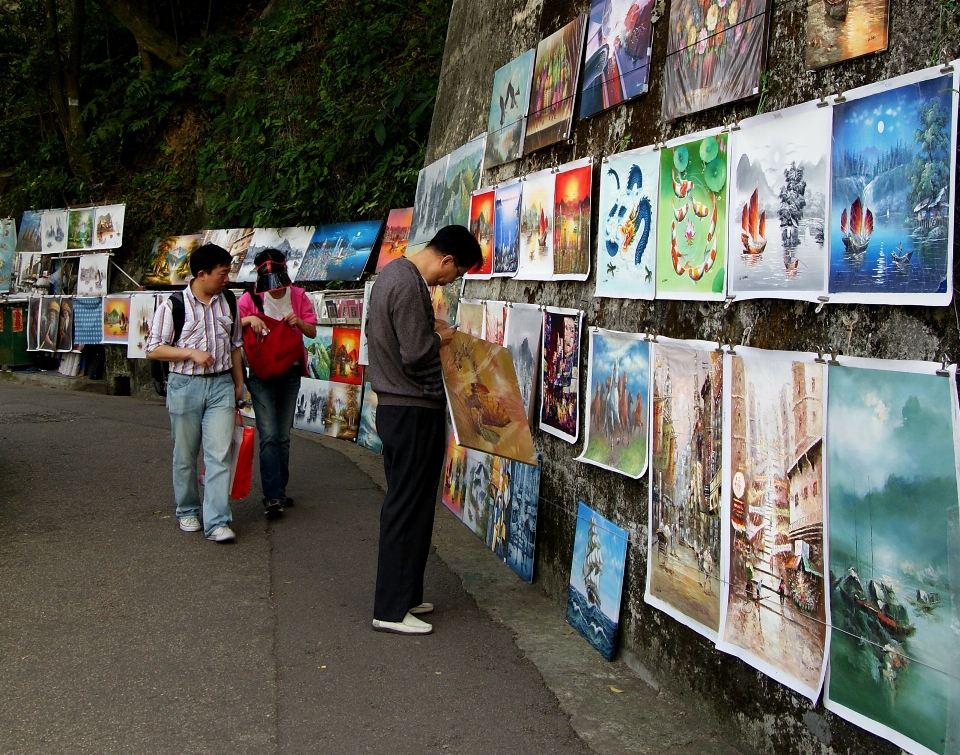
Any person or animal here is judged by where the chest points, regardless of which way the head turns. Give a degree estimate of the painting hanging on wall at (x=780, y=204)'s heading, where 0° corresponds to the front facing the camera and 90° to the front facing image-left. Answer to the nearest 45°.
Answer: approximately 45°

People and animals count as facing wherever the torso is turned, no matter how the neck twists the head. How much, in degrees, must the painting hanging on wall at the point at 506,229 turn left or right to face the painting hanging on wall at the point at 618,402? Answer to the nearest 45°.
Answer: approximately 45° to its left

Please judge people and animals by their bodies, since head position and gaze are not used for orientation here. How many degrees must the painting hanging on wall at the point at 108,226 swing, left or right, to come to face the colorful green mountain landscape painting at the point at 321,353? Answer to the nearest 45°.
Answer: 0° — it already faces it

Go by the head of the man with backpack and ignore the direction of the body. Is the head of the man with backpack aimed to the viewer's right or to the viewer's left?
to the viewer's right

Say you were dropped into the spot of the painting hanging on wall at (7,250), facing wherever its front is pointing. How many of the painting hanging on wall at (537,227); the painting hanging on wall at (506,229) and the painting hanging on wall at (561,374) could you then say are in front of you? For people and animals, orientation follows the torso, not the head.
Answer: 3

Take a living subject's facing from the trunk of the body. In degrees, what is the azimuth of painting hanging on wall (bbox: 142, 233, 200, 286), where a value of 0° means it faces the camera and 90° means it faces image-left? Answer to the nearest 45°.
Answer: approximately 0°

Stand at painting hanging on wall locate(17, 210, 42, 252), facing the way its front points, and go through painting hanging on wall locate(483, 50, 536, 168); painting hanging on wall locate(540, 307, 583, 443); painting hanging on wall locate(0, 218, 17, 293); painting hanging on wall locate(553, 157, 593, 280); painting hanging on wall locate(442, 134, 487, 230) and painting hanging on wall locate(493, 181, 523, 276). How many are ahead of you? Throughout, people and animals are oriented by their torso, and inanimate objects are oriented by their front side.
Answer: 5

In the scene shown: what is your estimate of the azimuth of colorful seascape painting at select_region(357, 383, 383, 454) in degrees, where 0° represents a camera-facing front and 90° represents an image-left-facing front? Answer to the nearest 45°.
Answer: approximately 45°

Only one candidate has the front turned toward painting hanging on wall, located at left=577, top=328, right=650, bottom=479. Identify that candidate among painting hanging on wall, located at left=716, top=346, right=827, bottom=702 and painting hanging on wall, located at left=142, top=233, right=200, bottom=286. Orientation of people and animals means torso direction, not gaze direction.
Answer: painting hanging on wall, located at left=142, top=233, right=200, bottom=286

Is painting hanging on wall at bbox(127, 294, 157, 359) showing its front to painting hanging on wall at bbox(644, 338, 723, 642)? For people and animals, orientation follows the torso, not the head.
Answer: yes

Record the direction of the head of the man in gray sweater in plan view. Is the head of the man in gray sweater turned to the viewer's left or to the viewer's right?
to the viewer's right

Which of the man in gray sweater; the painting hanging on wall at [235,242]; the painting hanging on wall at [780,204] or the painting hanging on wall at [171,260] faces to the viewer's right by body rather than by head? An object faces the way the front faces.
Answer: the man in gray sweater

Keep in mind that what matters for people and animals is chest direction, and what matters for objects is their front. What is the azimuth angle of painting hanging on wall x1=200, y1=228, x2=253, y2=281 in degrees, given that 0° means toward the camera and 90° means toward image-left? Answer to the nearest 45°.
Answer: approximately 0°
